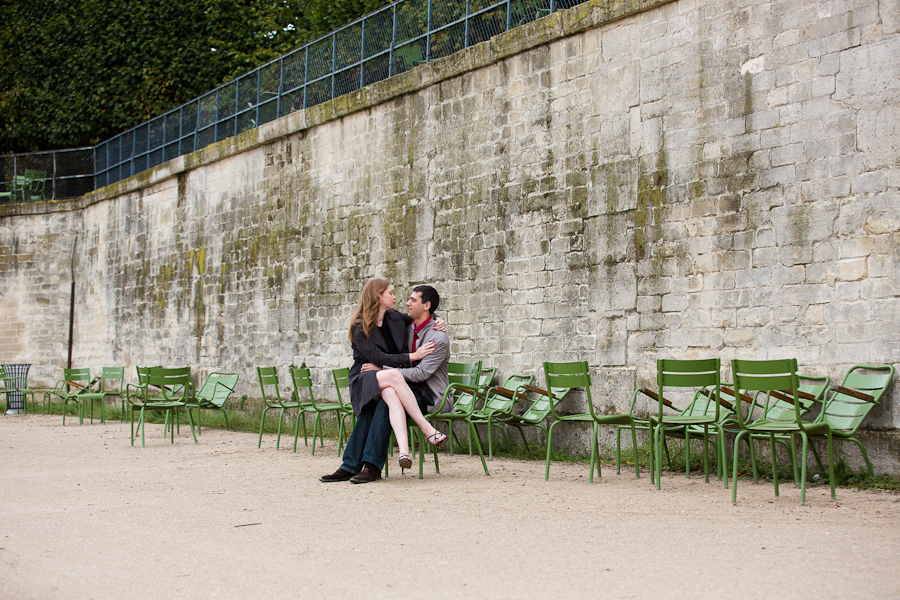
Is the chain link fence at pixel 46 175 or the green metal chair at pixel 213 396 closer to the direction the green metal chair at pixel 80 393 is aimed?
the green metal chair

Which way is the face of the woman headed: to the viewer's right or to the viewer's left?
to the viewer's right

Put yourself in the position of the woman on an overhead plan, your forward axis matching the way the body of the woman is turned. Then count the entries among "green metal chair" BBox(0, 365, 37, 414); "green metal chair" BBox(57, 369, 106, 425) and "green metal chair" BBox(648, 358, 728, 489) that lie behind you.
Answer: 2

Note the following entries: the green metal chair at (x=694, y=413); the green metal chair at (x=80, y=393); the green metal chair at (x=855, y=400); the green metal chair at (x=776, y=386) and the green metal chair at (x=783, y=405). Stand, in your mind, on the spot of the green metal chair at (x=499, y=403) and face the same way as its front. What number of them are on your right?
1

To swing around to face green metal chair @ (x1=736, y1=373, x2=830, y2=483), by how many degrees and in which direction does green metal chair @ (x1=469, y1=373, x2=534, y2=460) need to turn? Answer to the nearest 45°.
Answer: approximately 90° to its left

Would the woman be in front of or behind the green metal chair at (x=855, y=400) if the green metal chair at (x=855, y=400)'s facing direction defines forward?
in front

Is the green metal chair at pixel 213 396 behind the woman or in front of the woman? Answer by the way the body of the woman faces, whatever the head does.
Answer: behind

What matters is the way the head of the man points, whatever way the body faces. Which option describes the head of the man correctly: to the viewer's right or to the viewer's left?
to the viewer's left

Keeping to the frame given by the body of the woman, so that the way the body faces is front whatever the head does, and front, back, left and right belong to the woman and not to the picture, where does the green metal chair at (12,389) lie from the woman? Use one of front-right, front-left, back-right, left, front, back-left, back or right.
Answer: back

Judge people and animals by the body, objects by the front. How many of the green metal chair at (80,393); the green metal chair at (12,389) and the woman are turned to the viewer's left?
0

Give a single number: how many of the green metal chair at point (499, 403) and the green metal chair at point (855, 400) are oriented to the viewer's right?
0

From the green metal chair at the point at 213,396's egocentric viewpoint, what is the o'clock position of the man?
The man is roughly at 10 o'clock from the green metal chair.
